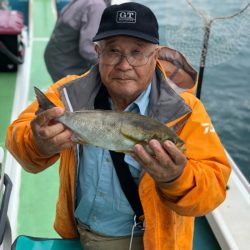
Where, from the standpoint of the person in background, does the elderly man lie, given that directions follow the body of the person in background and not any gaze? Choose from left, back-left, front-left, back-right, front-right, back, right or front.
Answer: right

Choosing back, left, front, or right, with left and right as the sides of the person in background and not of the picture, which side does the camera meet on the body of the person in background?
right

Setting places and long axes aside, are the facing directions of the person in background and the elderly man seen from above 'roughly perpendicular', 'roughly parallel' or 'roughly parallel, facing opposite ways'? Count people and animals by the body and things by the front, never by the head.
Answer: roughly perpendicular

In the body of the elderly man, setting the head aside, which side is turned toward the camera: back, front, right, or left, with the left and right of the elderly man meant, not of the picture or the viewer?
front

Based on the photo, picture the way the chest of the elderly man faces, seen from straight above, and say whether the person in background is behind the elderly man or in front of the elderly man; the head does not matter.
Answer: behind

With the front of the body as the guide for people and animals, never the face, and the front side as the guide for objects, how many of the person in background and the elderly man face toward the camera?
1
